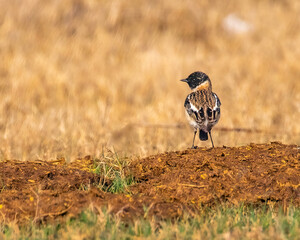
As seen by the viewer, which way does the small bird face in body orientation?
away from the camera
